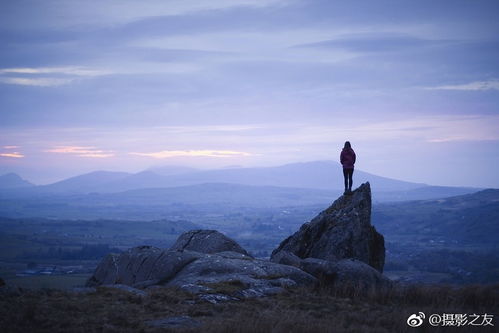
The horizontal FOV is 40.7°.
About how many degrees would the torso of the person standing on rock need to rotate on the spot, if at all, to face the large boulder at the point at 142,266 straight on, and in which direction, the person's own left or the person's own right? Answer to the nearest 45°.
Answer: approximately 135° to the person's own left

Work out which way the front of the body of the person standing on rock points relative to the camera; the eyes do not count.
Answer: away from the camera

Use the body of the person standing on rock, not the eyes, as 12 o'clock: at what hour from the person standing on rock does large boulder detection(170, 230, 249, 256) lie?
The large boulder is roughly at 8 o'clock from the person standing on rock.

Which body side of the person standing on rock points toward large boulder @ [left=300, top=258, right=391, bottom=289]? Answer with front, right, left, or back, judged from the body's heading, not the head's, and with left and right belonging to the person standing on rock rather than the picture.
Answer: back
